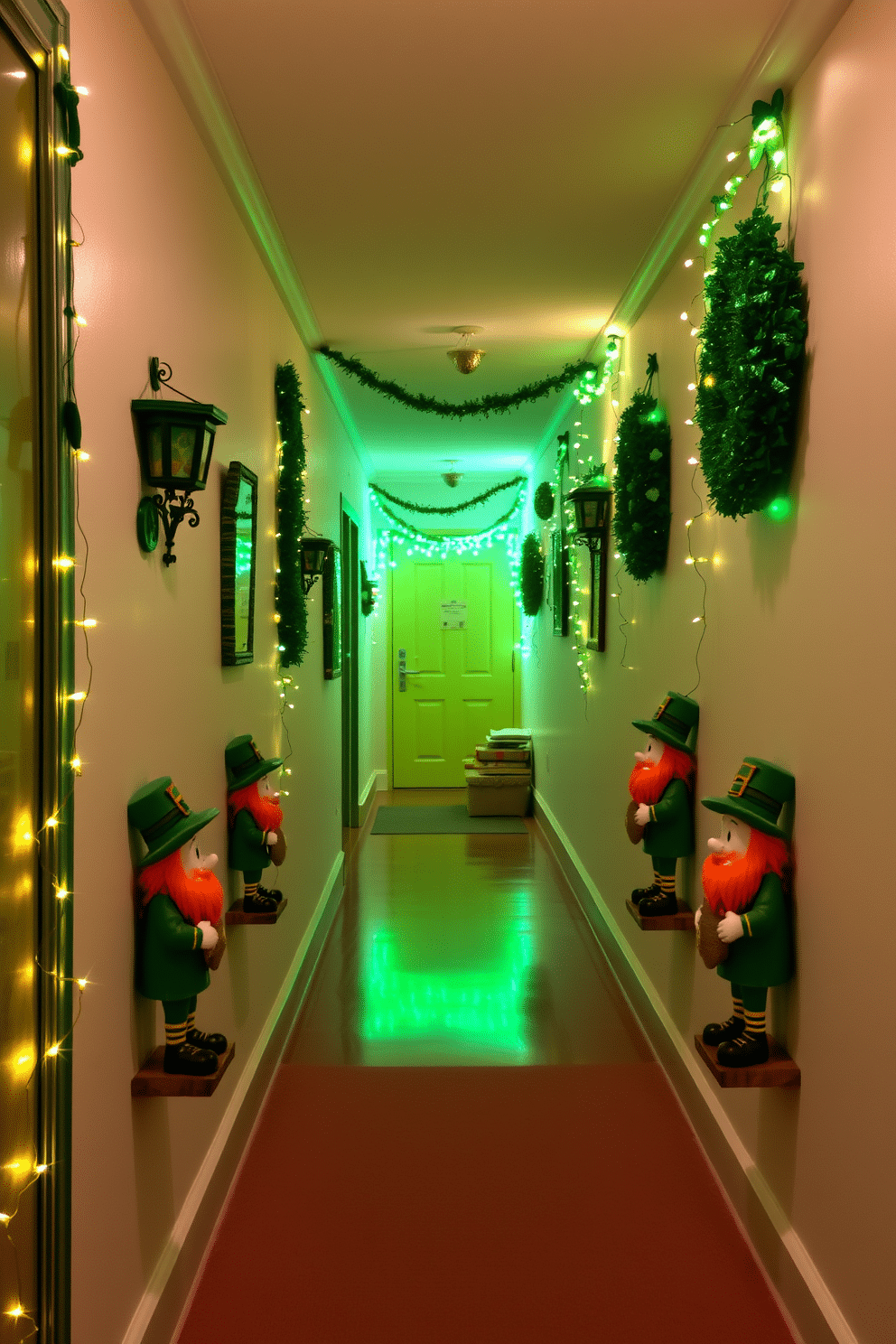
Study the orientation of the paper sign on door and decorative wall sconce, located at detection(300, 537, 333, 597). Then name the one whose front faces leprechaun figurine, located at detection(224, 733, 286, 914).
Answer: the paper sign on door

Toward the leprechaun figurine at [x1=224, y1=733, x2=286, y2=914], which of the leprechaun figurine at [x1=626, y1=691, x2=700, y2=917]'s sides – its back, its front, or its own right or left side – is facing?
front

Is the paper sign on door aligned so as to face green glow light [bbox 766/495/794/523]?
yes

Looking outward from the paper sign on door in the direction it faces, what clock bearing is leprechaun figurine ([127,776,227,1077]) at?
The leprechaun figurine is roughly at 12 o'clock from the paper sign on door.

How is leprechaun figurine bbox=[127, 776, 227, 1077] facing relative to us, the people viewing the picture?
facing to the right of the viewer

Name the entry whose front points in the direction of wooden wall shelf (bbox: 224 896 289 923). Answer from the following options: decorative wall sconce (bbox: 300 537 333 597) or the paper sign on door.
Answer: the paper sign on door

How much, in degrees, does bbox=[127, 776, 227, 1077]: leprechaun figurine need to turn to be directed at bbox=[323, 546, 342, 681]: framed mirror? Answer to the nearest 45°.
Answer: approximately 90° to its left

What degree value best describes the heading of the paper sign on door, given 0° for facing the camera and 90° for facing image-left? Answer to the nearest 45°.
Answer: approximately 0°

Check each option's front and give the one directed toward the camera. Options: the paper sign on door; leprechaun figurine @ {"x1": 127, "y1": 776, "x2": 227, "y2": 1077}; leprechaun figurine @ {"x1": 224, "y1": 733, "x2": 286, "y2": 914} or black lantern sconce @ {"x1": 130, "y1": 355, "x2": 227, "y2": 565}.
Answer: the paper sign on door

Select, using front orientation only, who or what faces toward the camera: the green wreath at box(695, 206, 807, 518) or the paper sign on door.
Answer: the paper sign on door

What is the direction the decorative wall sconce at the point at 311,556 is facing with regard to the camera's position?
facing to the right of the viewer

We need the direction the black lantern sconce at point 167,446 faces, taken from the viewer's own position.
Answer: facing to the right of the viewer

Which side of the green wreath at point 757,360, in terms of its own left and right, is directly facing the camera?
left

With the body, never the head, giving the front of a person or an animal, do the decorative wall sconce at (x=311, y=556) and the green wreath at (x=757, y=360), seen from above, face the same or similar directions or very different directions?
very different directions
